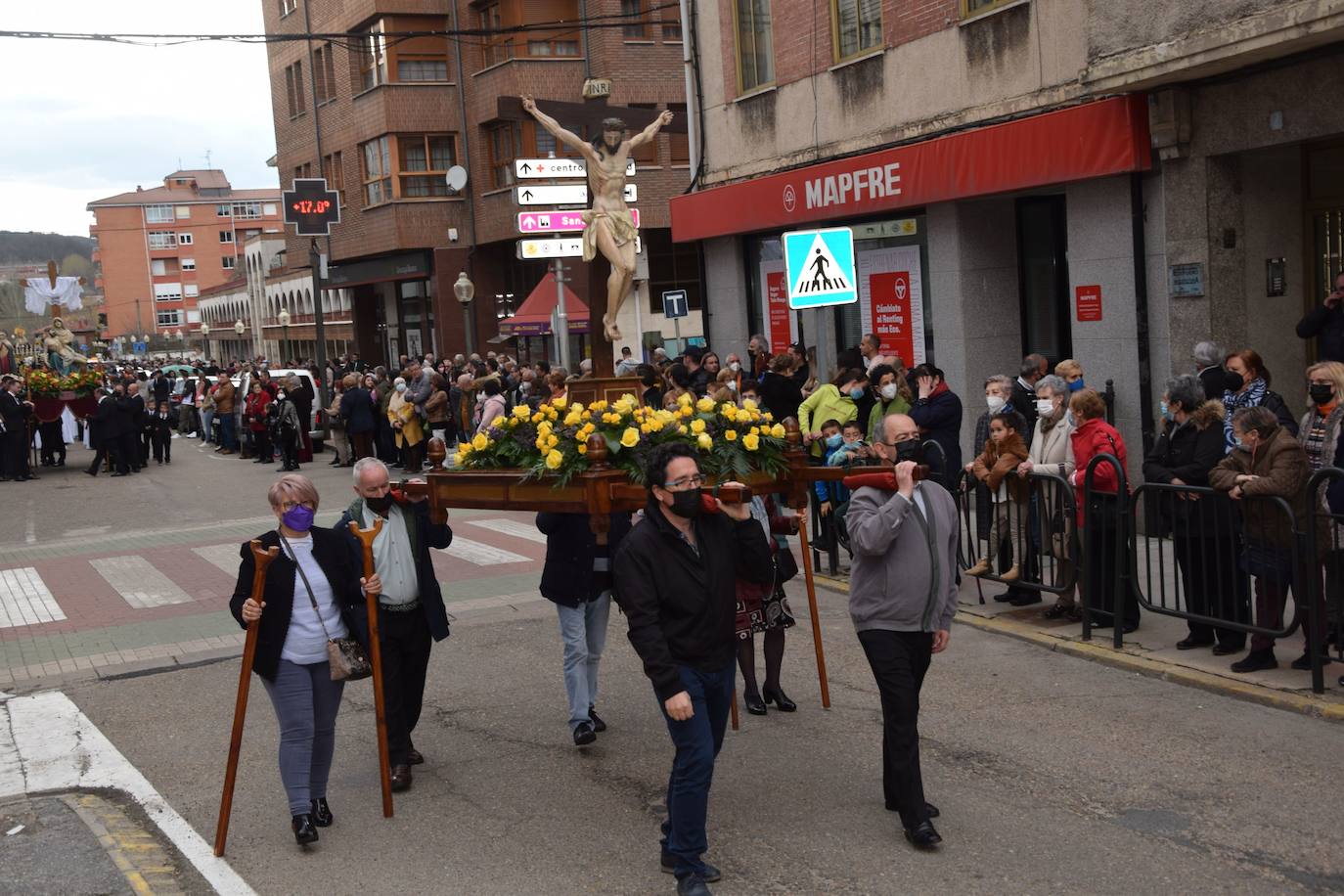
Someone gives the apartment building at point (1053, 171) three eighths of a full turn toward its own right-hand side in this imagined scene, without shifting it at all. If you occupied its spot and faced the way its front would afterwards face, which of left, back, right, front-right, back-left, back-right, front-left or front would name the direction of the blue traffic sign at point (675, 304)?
front-left

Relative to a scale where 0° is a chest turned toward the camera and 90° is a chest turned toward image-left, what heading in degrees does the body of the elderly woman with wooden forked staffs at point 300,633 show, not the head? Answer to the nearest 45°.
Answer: approximately 0°

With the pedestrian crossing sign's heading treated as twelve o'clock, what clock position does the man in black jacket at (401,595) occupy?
The man in black jacket is roughly at 1 o'clock from the pedestrian crossing sign.

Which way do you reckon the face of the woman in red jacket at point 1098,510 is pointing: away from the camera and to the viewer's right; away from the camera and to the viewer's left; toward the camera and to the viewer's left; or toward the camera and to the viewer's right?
away from the camera and to the viewer's left

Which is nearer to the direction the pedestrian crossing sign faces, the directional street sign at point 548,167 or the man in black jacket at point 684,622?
the man in black jacket

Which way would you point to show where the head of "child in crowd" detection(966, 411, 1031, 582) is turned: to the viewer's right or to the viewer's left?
to the viewer's left

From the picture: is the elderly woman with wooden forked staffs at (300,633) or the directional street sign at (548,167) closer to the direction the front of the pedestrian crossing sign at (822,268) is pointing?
the elderly woman with wooden forked staffs

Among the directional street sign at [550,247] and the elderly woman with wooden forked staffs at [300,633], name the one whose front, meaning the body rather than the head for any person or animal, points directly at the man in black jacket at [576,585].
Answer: the directional street sign
